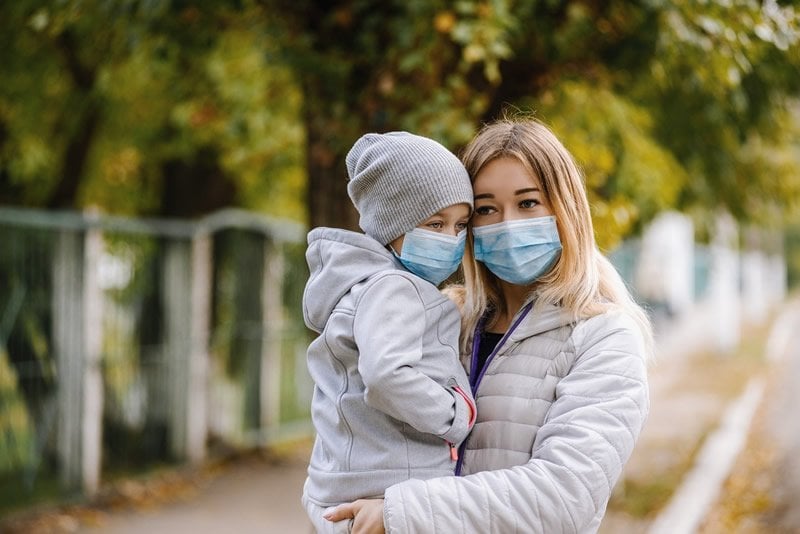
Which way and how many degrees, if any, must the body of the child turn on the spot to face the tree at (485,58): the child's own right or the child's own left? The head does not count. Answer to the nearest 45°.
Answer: approximately 90° to the child's own left

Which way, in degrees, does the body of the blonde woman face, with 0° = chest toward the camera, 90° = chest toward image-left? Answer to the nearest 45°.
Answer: approximately 45°

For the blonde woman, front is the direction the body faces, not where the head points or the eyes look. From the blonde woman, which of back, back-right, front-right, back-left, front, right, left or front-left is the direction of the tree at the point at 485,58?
back-right

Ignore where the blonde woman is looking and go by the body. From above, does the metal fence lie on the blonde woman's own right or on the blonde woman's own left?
on the blonde woman's own right

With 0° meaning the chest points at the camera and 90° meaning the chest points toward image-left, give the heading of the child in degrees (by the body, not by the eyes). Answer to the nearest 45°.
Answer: approximately 270°
